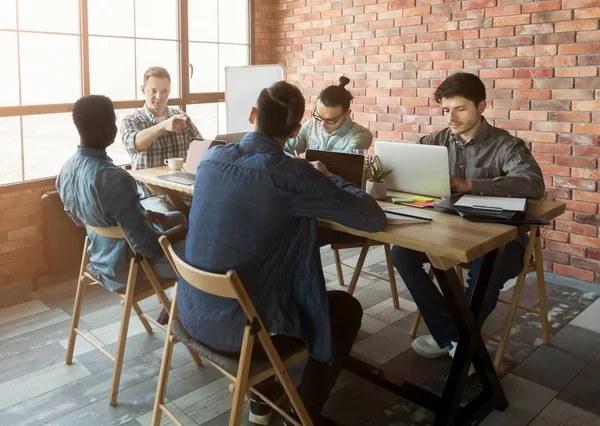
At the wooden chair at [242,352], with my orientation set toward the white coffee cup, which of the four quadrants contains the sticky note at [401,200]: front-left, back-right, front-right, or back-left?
front-right

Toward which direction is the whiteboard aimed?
toward the camera

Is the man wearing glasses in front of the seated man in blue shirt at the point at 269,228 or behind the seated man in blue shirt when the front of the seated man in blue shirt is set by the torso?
in front

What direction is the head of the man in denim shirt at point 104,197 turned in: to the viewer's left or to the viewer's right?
to the viewer's right

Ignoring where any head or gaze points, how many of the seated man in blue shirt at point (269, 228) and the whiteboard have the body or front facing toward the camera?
1

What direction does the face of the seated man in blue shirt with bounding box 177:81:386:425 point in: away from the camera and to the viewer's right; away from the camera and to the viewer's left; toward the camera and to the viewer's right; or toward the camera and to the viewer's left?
away from the camera and to the viewer's right

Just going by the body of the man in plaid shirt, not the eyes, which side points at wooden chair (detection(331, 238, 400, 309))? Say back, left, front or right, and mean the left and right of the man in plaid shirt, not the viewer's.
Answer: front

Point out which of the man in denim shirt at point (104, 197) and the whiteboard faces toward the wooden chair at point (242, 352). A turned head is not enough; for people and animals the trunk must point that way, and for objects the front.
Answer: the whiteboard

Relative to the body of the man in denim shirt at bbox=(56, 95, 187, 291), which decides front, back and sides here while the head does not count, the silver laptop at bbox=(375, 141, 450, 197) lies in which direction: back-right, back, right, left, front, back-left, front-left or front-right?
front-right

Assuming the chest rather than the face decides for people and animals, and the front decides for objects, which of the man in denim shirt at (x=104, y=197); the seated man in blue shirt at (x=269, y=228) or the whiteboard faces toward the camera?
the whiteboard

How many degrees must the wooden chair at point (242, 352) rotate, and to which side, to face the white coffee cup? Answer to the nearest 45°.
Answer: approximately 45° to its left

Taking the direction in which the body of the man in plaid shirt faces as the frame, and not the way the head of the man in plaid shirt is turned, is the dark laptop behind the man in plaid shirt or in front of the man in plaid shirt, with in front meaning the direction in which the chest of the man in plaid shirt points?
in front

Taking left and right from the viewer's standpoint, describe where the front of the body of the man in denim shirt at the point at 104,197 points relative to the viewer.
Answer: facing away from the viewer and to the right of the viewer
